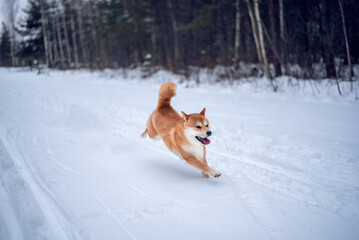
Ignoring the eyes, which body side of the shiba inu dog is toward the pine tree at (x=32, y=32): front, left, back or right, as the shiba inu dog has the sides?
back

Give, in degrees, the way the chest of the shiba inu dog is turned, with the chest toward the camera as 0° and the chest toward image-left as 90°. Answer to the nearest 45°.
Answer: approximately 315°
